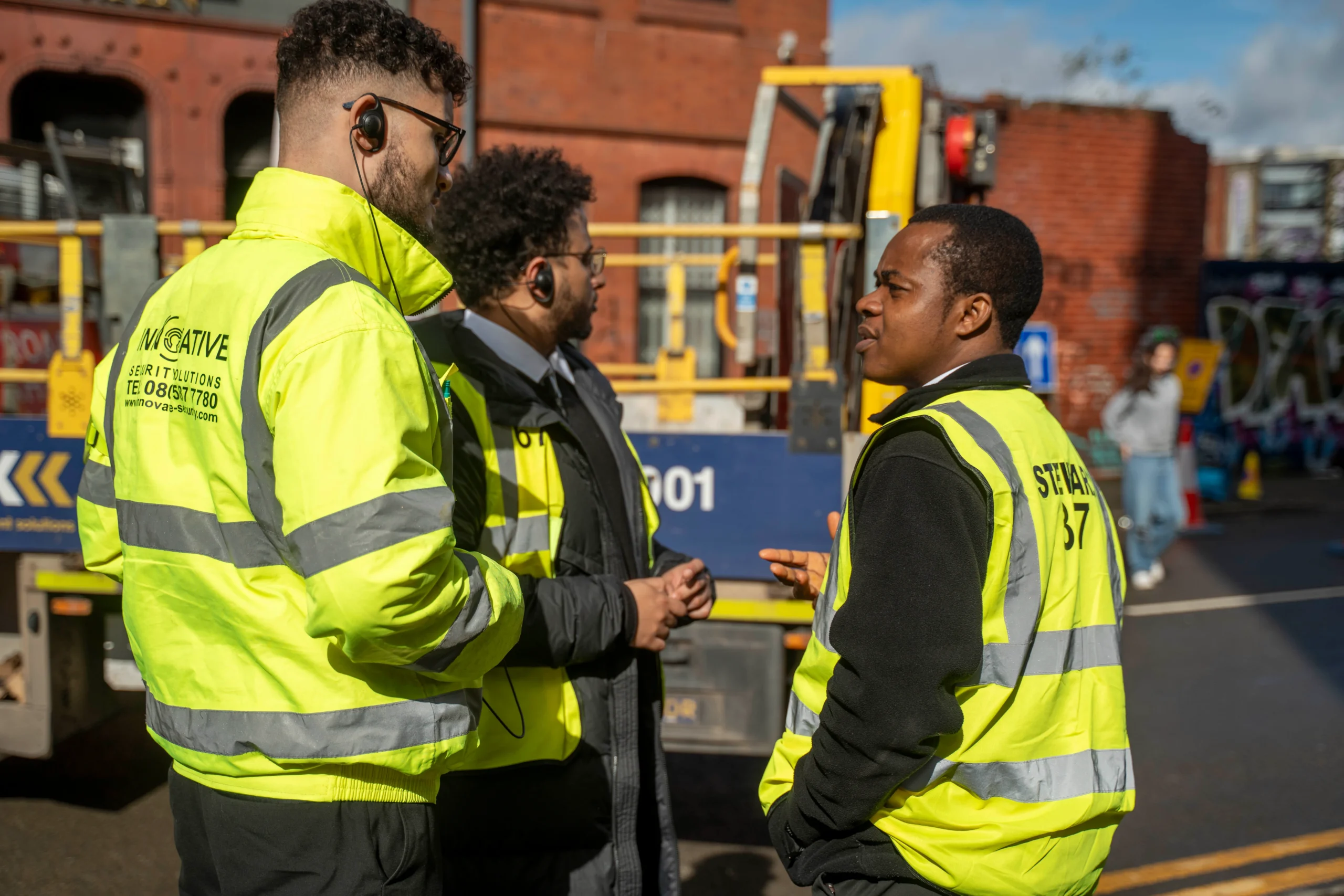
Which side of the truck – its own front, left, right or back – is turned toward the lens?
left

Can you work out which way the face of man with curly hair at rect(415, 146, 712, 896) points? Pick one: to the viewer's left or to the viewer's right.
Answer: to the viewer's right

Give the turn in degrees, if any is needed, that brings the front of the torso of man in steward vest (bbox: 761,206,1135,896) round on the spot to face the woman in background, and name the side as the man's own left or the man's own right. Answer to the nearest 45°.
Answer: approximately 45° to the man's own right

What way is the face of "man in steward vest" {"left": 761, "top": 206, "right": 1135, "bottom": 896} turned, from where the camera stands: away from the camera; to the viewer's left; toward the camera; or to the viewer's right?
to the viewer's left

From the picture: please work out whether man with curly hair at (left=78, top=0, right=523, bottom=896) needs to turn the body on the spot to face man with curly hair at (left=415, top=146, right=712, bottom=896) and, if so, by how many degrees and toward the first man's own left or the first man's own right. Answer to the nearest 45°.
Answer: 0° — they already face them

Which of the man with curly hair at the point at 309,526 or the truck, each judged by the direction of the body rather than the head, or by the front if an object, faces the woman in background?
the man with curly hair

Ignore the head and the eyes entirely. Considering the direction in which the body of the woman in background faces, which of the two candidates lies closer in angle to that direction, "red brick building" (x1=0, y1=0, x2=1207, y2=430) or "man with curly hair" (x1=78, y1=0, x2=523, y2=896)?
the man with curly hair

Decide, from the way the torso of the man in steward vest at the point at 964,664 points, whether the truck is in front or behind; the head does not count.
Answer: in front

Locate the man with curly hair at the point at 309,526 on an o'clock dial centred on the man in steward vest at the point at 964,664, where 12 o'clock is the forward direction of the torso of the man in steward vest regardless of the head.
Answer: The man with curly hair is roughly at 10 o'clock from the man in steward vest.

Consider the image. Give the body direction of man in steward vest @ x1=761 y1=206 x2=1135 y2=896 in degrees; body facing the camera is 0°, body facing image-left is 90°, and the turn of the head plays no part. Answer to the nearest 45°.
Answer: approximately 135°
